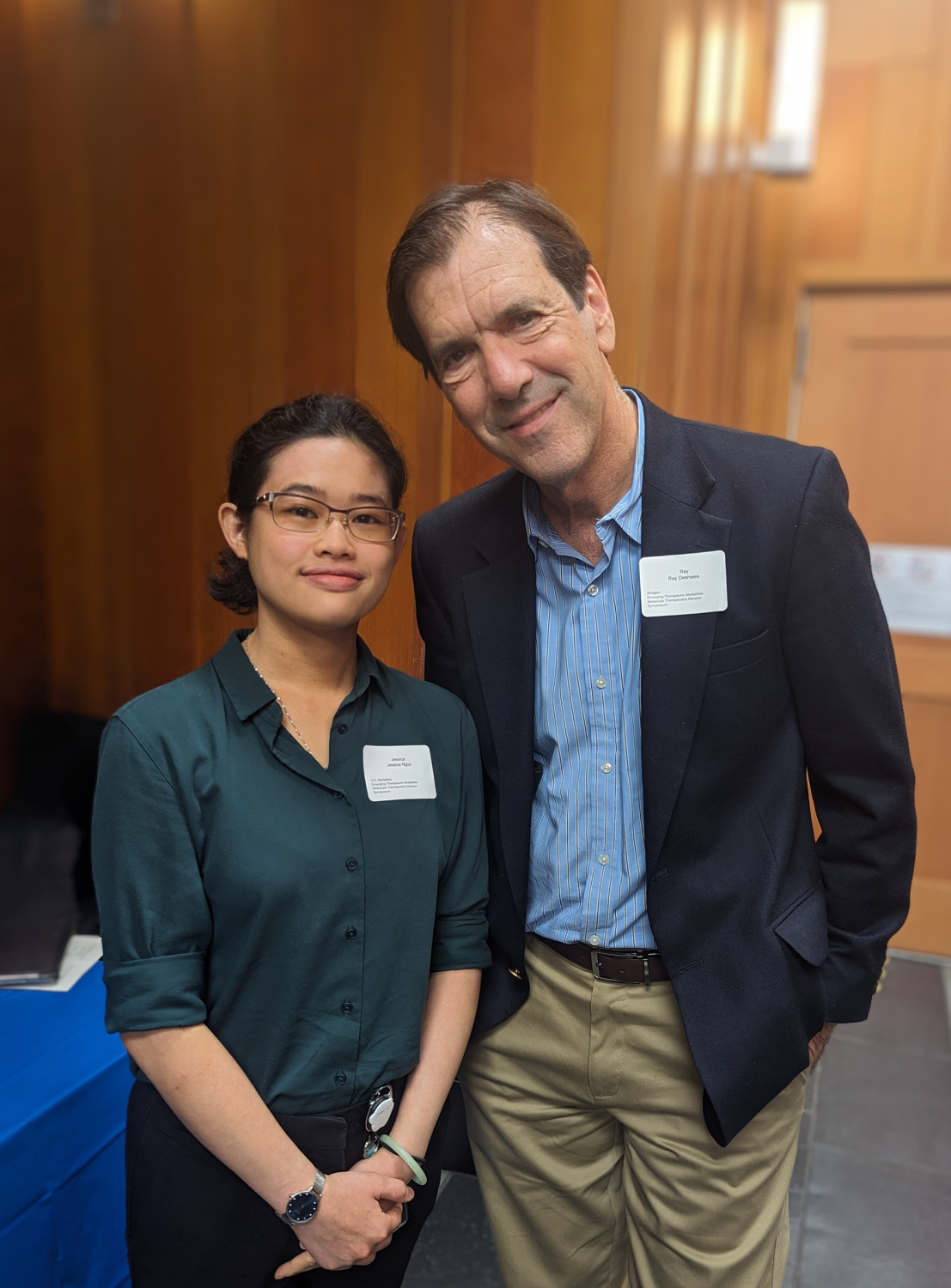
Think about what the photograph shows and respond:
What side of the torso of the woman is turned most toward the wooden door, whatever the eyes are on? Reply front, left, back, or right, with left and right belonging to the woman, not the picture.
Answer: left

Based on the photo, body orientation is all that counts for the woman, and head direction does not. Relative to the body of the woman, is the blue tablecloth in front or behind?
behind

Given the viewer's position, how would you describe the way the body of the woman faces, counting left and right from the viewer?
facing the viewer and to the right of the viewer

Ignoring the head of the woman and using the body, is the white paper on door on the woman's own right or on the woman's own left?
on the woman's own left
